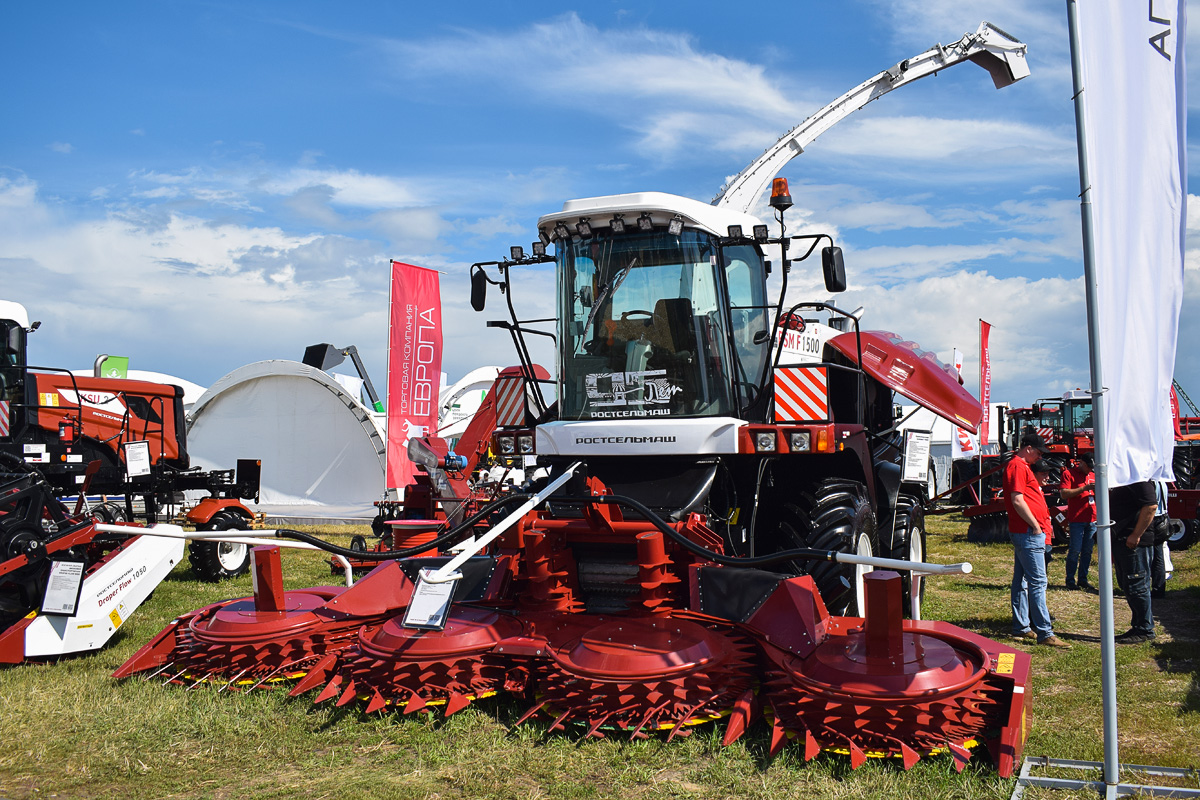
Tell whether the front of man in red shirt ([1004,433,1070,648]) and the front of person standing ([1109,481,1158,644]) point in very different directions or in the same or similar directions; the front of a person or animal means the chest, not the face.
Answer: very different directions

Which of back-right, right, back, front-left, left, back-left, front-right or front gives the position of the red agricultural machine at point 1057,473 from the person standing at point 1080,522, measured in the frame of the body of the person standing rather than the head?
back-left

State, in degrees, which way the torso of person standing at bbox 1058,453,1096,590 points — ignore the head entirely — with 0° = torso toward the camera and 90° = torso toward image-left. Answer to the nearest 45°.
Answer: approximately 315°

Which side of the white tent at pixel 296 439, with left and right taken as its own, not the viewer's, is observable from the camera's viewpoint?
front

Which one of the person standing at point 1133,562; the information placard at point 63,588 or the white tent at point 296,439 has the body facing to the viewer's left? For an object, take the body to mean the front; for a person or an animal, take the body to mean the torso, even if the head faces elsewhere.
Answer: the person standing

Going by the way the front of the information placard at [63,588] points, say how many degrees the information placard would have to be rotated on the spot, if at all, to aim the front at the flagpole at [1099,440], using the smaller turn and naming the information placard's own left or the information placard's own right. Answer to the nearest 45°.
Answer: approximately 45° to the information placard's own left

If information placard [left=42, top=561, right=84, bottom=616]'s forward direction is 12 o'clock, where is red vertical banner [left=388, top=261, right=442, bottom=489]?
The red vertical banner is roughly at 7 o'clock from the information placard.

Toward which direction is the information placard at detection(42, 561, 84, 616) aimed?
toward the camera

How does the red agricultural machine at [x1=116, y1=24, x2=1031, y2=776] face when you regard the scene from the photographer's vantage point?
facing the viewer and to the left of the viewer

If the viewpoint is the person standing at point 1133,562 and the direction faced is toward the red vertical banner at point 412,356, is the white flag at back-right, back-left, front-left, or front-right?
back-left
